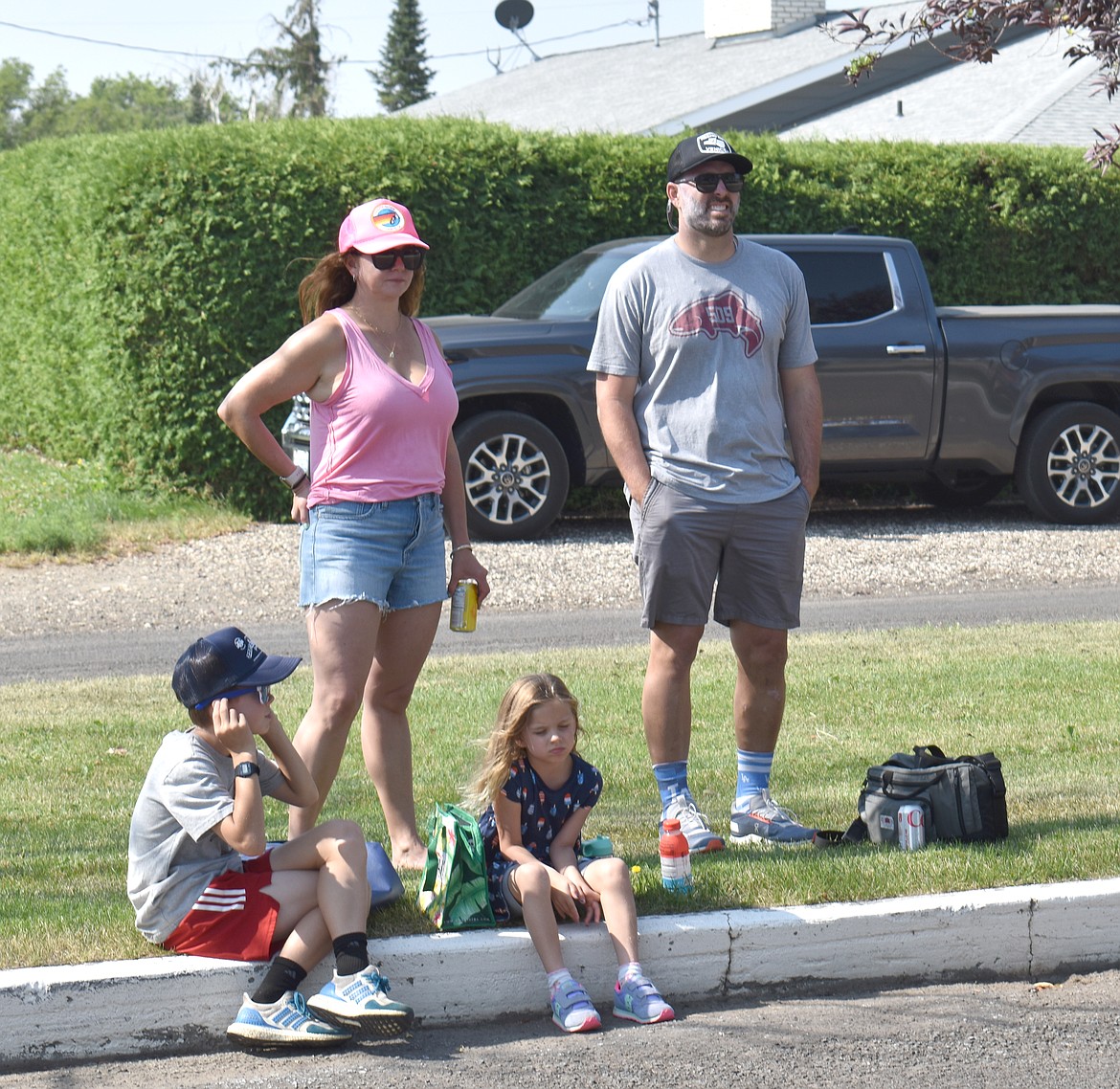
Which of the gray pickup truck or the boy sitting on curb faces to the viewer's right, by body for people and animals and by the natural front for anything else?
the boy sitting on curb

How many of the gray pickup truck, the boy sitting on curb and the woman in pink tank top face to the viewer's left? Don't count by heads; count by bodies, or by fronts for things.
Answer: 1

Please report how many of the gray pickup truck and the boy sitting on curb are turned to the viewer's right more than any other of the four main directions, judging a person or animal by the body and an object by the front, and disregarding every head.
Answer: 1

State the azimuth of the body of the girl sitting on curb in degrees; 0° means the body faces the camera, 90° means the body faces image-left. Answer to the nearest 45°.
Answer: approximately 315°

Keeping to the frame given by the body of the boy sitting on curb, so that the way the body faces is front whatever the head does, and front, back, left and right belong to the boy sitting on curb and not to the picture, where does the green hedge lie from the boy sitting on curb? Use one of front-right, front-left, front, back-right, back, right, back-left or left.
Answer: left

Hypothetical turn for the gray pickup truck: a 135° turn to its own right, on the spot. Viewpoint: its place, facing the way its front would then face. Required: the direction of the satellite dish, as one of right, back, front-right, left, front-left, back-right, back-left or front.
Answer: front-left

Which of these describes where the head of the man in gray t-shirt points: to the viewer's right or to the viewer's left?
to the viewer's right

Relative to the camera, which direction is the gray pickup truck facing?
to the viewer's left

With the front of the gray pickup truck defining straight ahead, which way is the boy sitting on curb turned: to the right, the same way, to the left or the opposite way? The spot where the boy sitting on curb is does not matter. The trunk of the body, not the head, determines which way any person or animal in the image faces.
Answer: the opposite way

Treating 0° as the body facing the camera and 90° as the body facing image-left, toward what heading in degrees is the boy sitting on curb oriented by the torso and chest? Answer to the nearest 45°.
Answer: approximately 270°
